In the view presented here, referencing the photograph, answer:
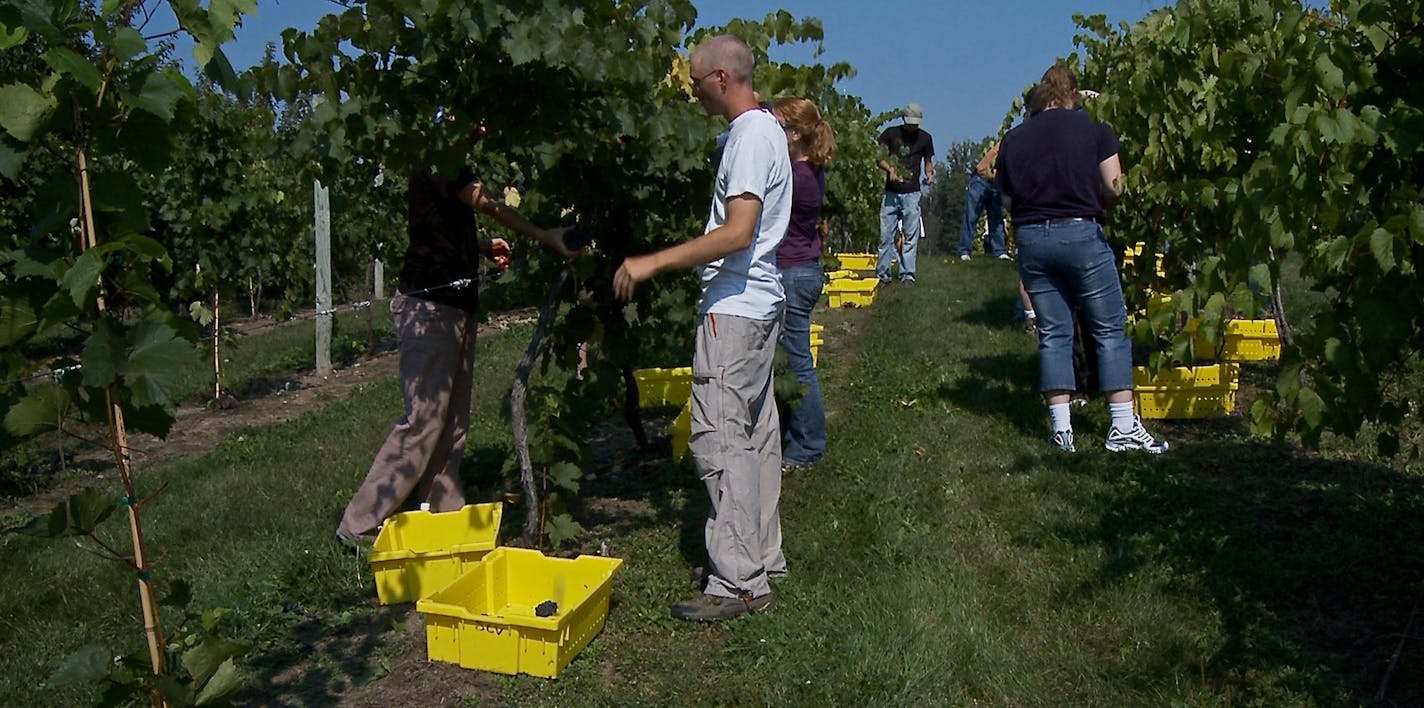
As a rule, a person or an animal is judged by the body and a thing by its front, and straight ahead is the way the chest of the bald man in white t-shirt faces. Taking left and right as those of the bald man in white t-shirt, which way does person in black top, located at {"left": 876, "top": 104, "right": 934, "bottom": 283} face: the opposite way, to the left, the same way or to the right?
to the left

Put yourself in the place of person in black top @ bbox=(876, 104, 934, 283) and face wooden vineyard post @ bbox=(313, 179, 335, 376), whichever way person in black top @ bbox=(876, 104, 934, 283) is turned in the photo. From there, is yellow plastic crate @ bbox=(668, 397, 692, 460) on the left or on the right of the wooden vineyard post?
left

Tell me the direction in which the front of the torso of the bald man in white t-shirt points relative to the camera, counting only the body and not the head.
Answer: to the viewer's left

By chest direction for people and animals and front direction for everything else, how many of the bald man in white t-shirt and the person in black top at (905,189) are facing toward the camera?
1

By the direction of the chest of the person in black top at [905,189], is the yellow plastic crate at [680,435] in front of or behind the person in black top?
in front

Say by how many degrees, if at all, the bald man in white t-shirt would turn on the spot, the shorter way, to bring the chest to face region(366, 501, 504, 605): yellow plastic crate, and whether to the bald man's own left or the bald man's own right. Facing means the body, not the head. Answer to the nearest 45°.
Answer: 0° — they already face it

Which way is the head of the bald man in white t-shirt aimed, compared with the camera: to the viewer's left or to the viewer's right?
to the viewer's left

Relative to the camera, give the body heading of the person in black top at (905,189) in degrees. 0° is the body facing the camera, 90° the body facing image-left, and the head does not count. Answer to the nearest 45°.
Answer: approximately 0°

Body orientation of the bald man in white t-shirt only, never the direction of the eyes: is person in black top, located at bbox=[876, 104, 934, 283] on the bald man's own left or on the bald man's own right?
on the bald man's own right

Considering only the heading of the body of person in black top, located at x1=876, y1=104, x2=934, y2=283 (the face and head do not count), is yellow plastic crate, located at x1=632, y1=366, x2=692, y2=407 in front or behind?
in front

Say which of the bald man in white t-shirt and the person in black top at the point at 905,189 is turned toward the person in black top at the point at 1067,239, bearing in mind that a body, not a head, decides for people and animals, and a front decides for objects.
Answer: the person in black top at the point at 905,189
